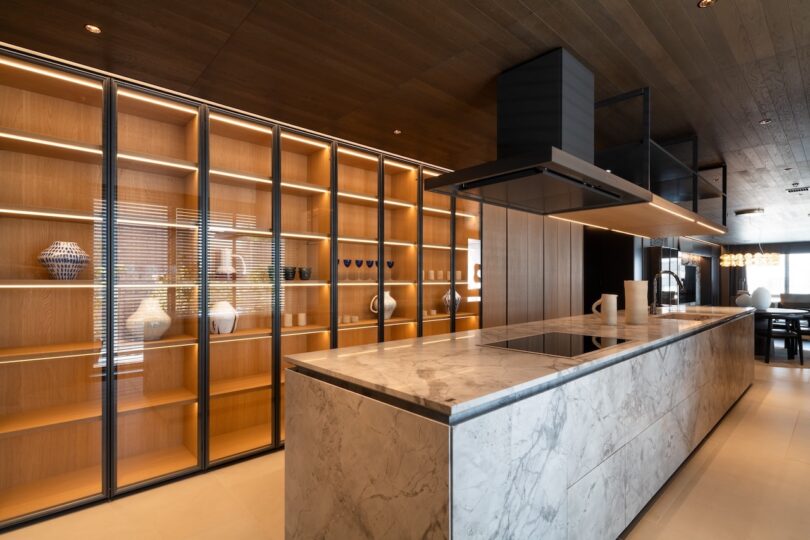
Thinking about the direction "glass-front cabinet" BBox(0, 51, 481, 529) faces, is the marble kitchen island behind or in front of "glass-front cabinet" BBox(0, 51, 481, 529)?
in front

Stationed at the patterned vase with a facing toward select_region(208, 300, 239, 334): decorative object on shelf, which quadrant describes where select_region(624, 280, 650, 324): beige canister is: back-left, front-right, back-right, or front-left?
front-right

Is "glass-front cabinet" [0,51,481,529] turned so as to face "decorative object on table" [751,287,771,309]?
no

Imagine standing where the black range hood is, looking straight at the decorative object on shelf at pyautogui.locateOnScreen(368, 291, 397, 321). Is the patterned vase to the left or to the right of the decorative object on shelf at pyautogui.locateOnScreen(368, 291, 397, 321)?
left

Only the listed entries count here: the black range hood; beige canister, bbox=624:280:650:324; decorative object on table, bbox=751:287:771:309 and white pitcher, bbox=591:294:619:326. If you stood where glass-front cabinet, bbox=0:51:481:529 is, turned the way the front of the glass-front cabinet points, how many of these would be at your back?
0

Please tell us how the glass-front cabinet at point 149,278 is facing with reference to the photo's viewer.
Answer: facing the viewer and to the right of the viewer

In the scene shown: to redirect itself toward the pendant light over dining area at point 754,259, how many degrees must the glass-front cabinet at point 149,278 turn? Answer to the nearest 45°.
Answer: approximately 45° to its left

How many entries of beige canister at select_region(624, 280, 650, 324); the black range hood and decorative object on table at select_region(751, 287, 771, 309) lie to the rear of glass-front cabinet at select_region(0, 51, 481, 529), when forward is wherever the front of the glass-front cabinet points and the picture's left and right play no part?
0

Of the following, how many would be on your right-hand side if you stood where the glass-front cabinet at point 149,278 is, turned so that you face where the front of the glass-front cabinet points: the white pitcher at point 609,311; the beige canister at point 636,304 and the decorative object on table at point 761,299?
0

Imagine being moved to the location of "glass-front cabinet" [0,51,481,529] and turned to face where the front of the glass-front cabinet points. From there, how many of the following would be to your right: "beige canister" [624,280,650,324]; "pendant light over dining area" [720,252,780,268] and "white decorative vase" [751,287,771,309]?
0

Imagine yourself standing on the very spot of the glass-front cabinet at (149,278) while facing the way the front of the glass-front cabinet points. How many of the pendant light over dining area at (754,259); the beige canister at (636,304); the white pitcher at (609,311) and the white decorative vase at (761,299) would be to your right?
0

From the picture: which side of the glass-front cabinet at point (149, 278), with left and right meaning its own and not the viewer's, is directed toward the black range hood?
front
